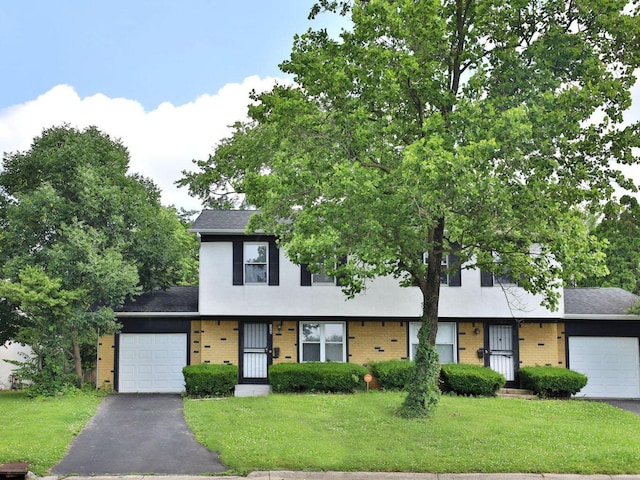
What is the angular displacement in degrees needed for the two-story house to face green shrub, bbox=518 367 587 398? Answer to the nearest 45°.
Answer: approximately 90° to its left

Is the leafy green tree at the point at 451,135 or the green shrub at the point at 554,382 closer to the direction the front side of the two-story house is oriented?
the leafy green tree

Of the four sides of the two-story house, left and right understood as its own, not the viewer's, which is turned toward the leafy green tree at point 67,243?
right

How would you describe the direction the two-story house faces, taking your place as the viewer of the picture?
facing the viewer

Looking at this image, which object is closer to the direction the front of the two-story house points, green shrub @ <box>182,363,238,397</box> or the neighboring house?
the green shrub

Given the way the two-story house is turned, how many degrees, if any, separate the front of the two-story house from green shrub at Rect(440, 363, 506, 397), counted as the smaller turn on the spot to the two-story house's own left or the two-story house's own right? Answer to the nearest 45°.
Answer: approximately 90° to the two-story house's own left

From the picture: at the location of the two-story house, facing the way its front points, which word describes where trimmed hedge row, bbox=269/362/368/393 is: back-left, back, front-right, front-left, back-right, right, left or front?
front

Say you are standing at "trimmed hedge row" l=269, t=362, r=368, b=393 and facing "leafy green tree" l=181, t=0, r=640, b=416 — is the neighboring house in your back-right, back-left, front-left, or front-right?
back-right

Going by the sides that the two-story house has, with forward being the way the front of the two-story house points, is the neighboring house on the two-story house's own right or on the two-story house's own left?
on the two-story house's own right

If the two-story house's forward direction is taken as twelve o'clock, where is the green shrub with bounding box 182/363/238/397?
The green shrub is roughly at 2 o'clock from the two-story house.
